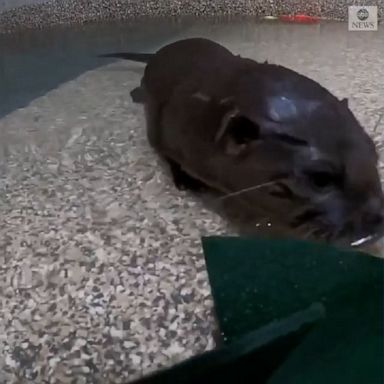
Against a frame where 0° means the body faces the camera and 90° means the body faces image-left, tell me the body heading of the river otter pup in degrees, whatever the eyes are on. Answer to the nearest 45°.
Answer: approximately 315°
